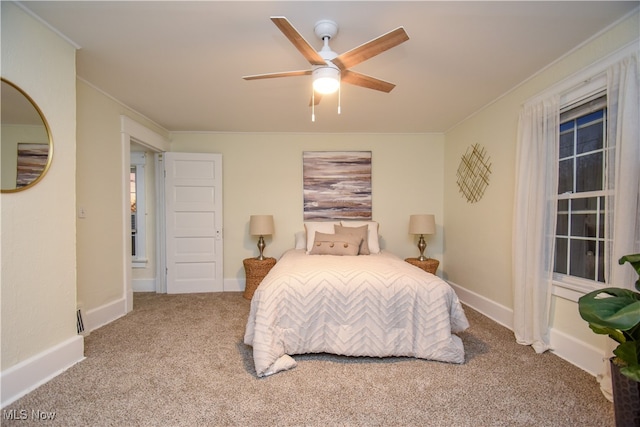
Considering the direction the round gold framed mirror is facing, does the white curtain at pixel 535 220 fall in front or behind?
in front

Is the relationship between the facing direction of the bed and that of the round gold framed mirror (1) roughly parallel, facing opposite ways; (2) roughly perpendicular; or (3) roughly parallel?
roughly perpendicular

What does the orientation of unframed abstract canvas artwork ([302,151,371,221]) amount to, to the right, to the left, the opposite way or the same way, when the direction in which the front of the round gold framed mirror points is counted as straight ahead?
to the right

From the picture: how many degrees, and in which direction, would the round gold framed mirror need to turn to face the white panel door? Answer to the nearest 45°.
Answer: approximately 90° to its left

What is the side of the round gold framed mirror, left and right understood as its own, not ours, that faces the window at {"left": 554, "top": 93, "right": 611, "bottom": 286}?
front

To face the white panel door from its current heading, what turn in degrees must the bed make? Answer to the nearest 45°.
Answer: approximately 135° to its right

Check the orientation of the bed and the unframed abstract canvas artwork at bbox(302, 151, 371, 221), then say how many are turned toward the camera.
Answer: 2

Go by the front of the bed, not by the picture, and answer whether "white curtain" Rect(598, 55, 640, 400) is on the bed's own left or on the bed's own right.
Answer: on the bed's own left

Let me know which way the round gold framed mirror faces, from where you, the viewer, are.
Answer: facing the viewer and to the right of the viewer

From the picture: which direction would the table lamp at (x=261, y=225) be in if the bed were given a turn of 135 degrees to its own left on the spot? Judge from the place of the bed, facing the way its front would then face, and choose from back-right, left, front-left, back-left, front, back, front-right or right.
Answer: left

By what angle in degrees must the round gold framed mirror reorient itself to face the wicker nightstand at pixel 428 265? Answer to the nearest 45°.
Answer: approximately 45° to its left

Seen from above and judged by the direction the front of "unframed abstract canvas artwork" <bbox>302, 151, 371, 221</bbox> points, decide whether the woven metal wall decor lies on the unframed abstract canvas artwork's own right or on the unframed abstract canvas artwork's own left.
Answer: on the unframed abstract canvas artwork's own left

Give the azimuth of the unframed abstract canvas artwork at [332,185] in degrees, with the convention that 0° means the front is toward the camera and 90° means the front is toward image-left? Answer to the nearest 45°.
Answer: approximately 0°
